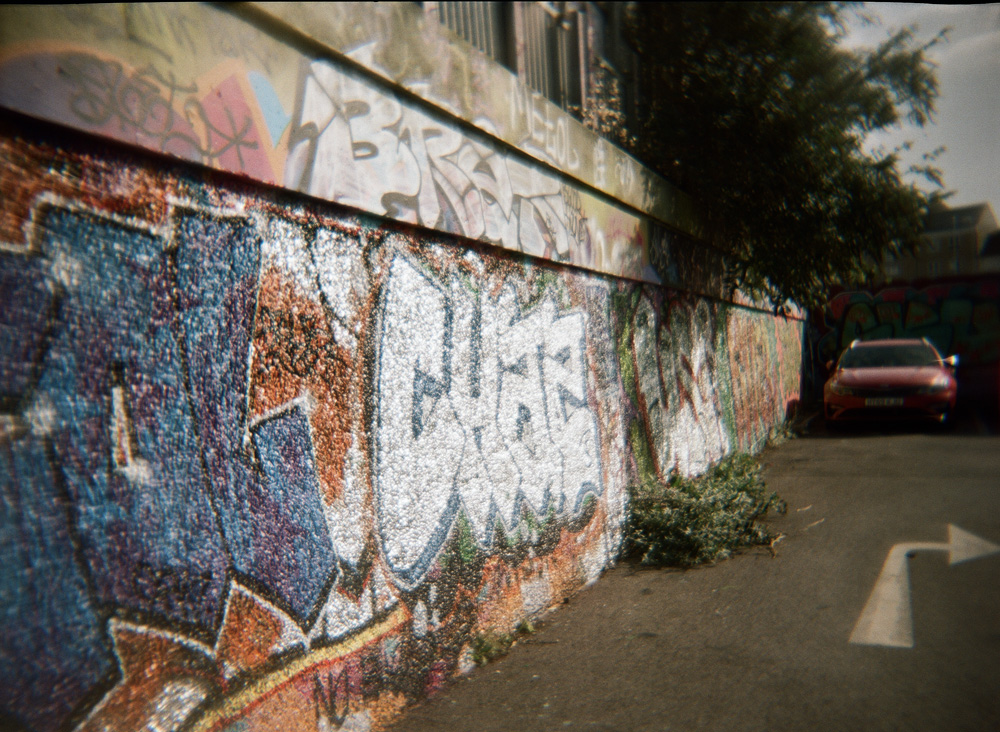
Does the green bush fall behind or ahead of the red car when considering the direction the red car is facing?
ahead

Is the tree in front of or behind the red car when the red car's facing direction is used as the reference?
in front

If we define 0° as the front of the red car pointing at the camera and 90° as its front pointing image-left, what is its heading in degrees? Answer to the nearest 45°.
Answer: approximately 0°
